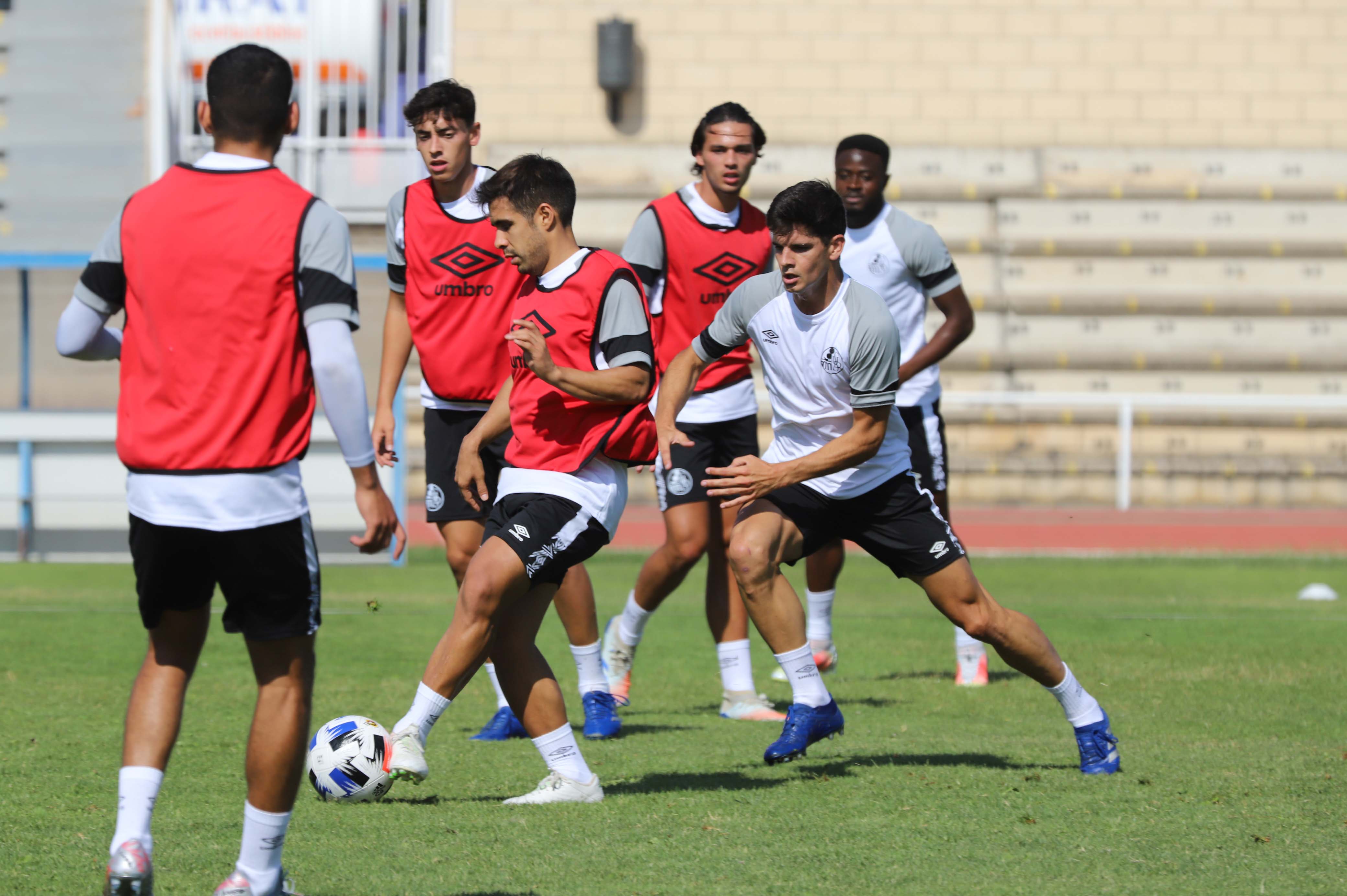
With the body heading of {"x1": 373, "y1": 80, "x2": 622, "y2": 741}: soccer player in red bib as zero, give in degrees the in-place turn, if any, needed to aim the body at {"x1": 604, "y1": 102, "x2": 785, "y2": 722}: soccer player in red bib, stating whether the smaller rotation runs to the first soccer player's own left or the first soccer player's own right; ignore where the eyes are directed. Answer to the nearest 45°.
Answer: approximately 135° to the first soccer player's own left

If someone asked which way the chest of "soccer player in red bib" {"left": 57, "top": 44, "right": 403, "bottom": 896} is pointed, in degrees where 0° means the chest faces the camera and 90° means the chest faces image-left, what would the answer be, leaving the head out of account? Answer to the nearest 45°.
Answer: approximately 180°

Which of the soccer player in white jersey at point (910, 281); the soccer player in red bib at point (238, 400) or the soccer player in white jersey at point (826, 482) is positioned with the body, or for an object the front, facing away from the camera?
the soccer player in red bib

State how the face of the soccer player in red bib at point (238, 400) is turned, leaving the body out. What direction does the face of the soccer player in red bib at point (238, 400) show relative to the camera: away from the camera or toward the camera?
away from the camera

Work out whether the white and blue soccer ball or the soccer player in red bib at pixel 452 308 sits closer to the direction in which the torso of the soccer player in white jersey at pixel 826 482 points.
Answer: the white and blue soccer ball

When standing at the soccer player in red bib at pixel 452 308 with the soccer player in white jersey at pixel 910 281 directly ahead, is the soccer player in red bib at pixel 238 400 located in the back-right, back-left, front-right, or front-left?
back-right

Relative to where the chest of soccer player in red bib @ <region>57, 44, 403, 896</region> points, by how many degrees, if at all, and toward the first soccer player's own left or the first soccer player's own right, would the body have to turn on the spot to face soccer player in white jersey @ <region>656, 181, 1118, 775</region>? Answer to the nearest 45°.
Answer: approximately 45° to the first soccer player's own right

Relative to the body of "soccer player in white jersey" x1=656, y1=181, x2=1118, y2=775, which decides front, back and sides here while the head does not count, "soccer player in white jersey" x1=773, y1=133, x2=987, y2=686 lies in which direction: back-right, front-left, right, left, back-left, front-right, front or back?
back-right
